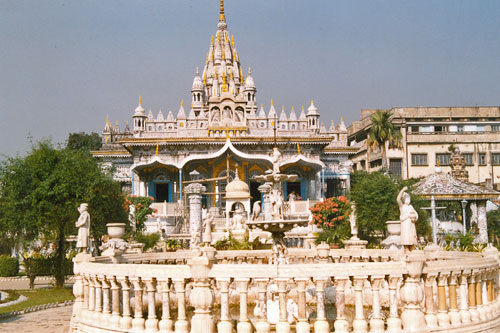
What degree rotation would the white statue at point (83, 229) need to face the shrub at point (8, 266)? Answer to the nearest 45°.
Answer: approximately 90° to its right

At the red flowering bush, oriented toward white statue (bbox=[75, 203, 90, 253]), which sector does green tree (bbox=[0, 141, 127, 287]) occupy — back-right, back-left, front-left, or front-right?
front-right

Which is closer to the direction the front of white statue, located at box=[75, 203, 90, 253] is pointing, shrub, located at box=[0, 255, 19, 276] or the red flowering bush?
the shrub

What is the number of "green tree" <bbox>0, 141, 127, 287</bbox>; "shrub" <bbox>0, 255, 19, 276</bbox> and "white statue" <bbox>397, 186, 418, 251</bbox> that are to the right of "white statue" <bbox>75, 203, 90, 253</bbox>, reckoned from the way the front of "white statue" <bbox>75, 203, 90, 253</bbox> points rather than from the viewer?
2

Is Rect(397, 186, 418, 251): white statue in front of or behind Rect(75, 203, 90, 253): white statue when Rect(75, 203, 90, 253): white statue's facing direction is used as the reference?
behind

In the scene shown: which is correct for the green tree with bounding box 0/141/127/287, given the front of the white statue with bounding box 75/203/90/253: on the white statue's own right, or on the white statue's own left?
on the white statue's own right
